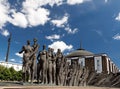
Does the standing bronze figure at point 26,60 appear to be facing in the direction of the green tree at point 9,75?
no

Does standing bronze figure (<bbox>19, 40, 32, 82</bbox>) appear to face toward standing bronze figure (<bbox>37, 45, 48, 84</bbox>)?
no

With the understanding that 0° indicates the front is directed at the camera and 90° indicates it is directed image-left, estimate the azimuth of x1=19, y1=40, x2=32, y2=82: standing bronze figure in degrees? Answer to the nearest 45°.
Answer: approximately 45°
